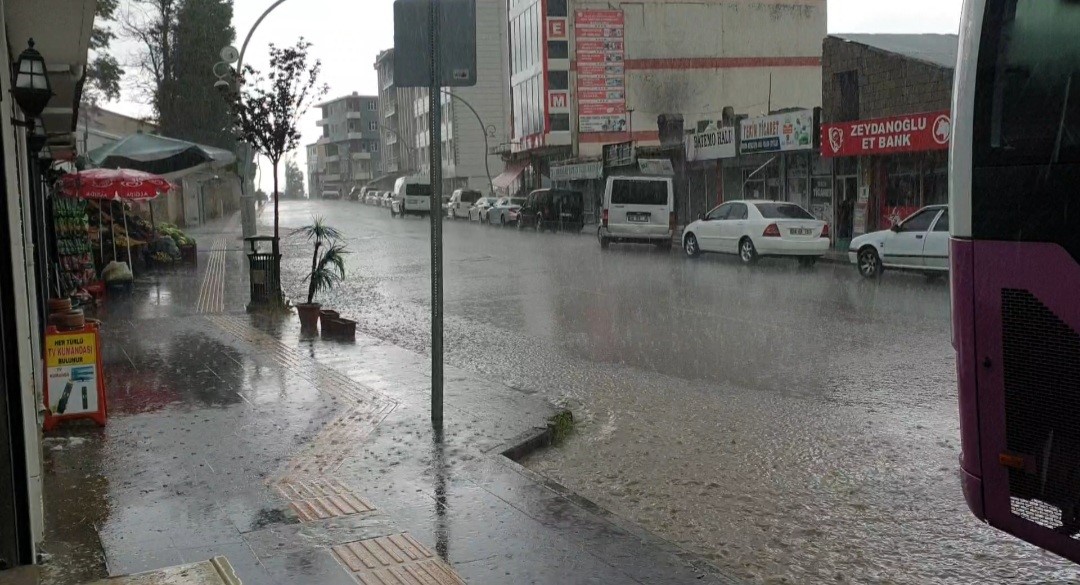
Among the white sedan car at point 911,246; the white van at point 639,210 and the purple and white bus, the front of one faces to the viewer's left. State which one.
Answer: the white sedan car

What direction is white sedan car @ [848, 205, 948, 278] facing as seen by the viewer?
to the viewer's left

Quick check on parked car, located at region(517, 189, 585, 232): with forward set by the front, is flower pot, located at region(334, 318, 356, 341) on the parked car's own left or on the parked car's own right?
on the parked car's own left

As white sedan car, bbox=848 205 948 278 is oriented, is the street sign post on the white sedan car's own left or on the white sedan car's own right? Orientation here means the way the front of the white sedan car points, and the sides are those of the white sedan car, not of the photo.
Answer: on the white sedan car's own left

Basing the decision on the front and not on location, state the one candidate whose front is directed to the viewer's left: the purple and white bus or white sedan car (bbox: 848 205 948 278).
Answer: the white sedan car

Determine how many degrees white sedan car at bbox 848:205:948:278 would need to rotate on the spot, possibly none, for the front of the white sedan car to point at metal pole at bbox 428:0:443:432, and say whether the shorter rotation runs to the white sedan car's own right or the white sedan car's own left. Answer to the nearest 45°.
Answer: approximately 90° to the white sedan car's own left

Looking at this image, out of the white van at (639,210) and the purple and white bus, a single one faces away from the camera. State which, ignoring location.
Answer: the white van

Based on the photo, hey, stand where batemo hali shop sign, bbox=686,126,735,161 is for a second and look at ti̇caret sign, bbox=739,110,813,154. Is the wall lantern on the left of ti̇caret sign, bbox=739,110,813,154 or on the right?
right

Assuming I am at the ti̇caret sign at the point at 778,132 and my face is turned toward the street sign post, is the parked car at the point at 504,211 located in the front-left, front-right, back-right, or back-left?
back-right

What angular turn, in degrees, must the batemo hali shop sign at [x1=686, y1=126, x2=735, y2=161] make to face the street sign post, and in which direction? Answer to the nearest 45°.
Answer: approximately 45° to its left

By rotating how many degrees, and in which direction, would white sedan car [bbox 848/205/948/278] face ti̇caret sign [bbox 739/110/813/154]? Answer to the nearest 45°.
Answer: approximately 90° to its right

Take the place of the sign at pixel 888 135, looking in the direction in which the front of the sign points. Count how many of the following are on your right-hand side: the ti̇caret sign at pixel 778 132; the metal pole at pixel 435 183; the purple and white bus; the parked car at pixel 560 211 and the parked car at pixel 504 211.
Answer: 3

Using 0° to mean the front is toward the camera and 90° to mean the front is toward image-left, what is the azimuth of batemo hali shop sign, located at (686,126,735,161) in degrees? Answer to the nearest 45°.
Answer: approximately 45°

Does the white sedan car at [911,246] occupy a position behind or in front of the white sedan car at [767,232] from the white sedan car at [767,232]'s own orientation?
behind

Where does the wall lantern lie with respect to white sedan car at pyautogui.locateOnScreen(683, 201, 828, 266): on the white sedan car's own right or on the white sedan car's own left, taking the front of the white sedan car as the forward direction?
on the white sedan car's own left

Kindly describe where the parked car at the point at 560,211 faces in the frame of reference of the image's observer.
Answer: facing away from the viewer and to the left of the viewer

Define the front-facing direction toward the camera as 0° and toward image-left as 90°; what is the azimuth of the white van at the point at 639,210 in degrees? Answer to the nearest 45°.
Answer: approximately 180°
